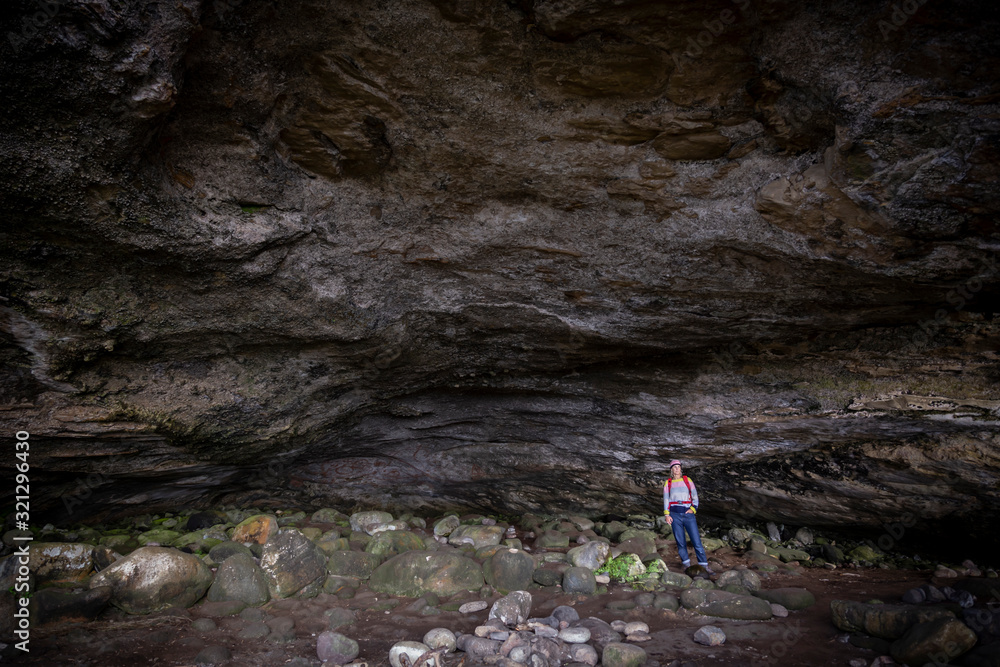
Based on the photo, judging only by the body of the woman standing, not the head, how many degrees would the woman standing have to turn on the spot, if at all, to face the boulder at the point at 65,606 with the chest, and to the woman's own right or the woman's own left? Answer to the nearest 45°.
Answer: approximately 45° to the woman's own right

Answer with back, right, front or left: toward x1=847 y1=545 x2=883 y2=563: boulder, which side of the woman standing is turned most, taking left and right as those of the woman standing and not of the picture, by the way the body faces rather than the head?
left

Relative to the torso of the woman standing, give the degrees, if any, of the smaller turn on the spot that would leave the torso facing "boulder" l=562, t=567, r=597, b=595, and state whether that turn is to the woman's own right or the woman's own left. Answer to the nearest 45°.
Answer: approximately 45° to the woman's own right

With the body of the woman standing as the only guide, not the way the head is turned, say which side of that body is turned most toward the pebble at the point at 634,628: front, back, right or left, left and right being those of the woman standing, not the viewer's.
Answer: front

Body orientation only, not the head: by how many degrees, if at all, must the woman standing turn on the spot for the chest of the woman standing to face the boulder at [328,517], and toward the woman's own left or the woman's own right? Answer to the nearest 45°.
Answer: approximately 90° to the woman's own right

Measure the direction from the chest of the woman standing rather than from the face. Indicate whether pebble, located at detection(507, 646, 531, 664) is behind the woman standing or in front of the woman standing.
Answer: in front

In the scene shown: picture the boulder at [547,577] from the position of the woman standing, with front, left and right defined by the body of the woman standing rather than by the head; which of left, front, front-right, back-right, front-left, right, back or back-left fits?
front-right

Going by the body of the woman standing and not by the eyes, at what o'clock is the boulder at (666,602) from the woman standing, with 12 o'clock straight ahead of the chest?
The boulder is roughly at 12 o'clock from the woman standing.

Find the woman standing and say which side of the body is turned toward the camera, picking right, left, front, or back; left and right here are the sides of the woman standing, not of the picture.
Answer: front

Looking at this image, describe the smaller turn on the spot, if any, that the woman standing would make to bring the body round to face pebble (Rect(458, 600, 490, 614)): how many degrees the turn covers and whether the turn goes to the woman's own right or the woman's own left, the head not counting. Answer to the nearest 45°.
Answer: approximately 45° to the woman's own right

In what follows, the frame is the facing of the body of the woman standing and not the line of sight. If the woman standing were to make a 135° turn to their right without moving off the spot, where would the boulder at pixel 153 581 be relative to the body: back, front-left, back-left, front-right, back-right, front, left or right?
left

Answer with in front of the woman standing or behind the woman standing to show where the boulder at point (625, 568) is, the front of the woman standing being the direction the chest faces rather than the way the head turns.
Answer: in front
